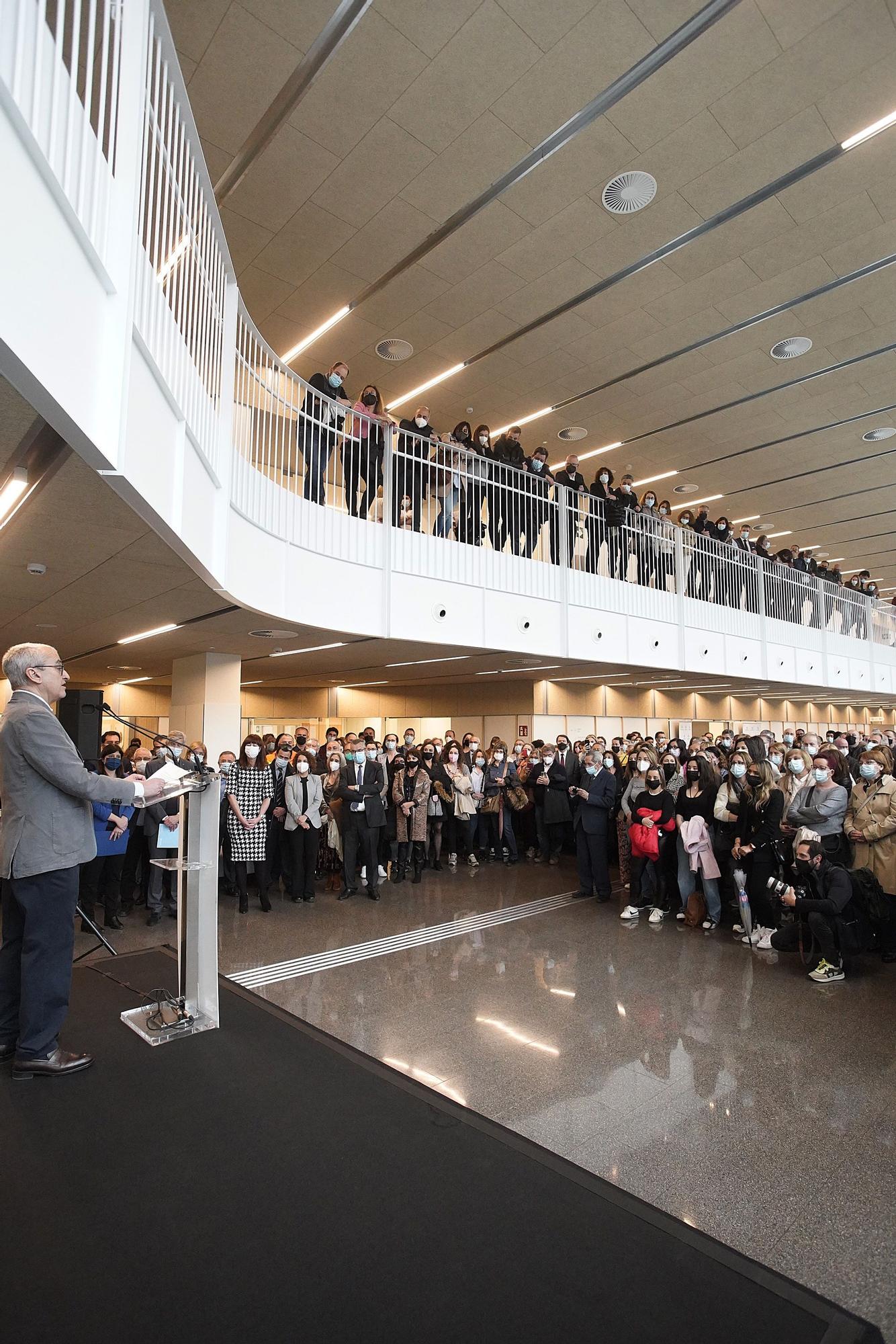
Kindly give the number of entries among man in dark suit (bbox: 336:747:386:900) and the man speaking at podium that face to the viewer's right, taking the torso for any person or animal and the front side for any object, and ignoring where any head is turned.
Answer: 1

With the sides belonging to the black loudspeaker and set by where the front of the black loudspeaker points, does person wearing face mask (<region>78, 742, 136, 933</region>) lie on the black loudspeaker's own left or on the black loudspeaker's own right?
on the black loudspeaker's own left

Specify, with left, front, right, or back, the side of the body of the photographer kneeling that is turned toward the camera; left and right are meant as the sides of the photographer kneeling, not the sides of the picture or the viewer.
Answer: left

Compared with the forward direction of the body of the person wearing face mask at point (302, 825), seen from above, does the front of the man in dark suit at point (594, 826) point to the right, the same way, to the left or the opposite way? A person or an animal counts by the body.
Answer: to the right

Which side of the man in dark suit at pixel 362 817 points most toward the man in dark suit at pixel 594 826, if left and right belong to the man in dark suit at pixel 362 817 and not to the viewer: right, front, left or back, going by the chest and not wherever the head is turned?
left

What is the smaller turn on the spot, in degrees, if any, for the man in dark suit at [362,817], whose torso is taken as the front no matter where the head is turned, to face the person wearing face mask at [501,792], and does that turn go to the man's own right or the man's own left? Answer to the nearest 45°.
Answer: approximately 135° to the man's own left

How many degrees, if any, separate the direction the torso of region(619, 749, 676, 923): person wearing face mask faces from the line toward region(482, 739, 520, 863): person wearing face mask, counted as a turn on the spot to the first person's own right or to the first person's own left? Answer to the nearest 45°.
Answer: approximately 90° to the first person's own right

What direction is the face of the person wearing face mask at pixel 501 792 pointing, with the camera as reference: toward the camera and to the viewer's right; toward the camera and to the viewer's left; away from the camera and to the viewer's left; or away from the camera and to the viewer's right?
toward the camera and to the viewer's left
